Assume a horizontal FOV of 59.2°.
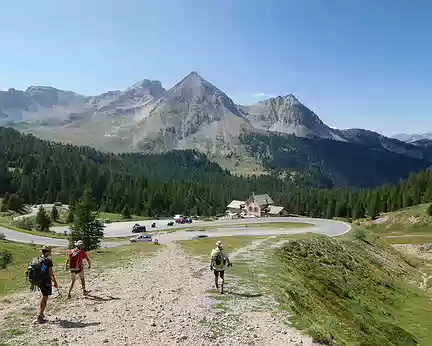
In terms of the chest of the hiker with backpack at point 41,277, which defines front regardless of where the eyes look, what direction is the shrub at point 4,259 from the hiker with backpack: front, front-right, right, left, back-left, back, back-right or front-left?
front-left

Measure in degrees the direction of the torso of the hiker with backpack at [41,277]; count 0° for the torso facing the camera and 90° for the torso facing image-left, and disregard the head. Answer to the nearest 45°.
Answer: approximately 225°
